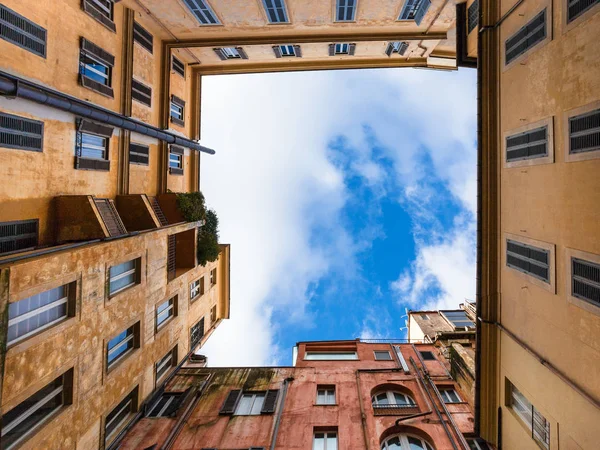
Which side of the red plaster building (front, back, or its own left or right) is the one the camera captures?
front
